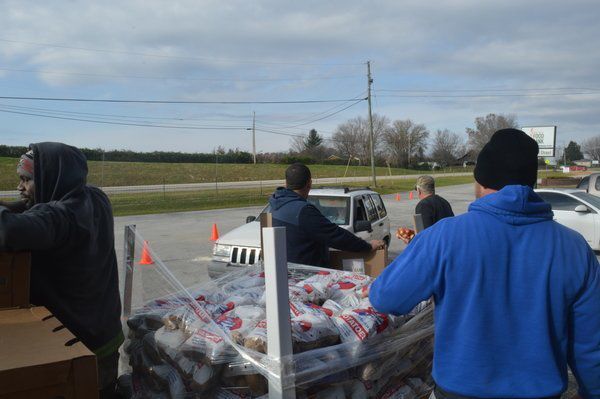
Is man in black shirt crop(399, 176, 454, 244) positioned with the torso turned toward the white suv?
yes

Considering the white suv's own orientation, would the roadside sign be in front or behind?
behind

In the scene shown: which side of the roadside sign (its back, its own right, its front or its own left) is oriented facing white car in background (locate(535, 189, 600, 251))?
front

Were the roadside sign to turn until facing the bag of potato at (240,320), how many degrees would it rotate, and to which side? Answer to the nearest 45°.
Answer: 0° — it already faces it

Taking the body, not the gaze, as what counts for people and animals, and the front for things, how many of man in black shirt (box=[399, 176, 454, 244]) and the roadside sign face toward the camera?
1

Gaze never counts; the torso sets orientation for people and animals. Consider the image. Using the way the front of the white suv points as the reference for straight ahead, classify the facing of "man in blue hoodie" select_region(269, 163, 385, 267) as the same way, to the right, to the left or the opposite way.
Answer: the opposite way

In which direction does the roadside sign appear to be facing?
toward the camera

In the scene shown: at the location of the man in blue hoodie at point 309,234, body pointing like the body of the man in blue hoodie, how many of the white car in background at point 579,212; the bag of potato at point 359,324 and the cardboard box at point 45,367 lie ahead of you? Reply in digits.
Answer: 1

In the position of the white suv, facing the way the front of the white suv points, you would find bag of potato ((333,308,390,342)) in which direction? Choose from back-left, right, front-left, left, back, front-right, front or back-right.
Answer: front-left

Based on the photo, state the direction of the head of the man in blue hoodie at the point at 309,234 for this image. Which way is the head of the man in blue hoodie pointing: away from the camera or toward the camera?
away from the camera

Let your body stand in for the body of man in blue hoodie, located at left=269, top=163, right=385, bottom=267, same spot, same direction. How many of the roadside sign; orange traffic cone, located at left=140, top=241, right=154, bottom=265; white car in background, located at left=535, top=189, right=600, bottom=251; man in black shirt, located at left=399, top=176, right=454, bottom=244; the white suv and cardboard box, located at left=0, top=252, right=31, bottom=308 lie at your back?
1

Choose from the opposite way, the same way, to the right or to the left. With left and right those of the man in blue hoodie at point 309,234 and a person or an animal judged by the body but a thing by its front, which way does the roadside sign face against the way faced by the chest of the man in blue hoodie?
the opposite way

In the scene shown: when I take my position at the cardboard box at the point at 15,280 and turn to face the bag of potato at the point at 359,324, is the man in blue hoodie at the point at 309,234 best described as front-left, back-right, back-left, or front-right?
front-left

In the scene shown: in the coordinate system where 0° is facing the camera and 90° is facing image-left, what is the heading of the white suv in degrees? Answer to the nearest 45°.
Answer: approximately 45°

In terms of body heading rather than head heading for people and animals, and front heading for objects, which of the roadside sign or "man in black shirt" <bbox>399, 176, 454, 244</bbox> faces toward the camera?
the roadside sign

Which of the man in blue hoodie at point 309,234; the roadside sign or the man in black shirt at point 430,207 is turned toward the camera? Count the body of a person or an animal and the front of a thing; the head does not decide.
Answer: the roadside sign
